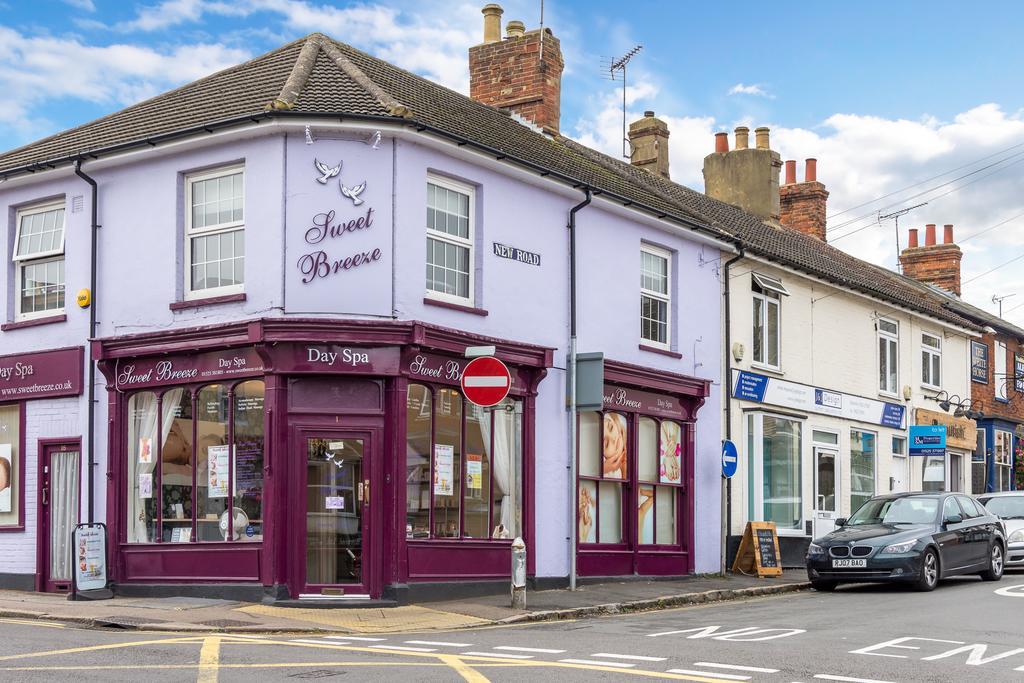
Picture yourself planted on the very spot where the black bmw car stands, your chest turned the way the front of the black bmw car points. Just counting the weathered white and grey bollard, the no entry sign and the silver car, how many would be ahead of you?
2

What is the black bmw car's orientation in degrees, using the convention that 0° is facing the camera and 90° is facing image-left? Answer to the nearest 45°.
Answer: approximately 45°

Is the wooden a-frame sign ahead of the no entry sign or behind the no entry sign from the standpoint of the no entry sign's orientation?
behind

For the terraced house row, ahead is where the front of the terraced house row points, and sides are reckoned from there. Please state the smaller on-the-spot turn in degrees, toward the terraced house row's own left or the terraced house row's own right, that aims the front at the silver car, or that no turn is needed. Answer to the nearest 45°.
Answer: approximately 90° to the terraced house row's own left

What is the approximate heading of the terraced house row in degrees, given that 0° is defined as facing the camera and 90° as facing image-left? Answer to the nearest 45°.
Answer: approximately 315°

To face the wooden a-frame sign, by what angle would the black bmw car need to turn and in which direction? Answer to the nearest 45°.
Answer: approximately 90° to its right

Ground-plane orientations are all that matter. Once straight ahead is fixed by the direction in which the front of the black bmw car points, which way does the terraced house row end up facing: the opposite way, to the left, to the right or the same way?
to the left
